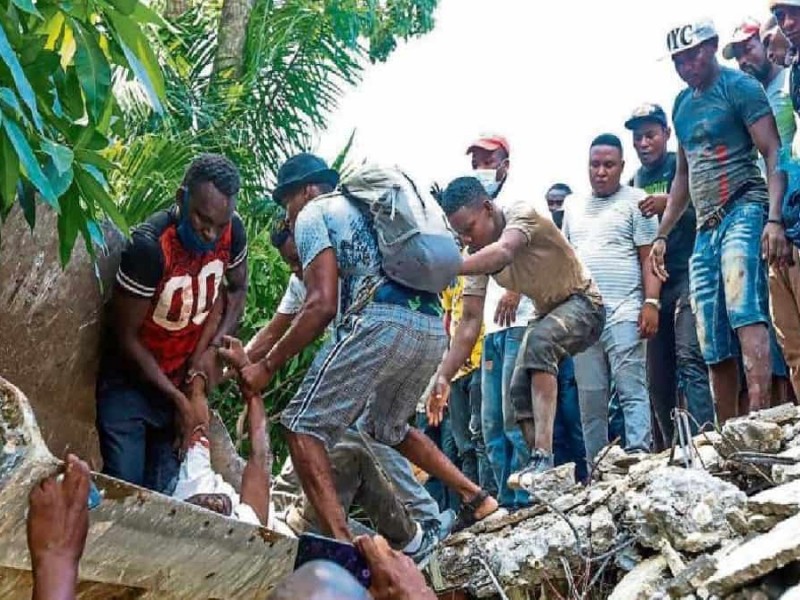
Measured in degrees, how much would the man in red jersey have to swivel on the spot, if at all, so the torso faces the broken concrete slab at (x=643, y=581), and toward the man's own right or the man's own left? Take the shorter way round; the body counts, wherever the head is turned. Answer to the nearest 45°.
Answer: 0° — they already face it

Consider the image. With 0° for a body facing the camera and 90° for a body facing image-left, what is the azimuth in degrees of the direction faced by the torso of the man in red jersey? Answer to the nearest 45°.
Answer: approximately 315°

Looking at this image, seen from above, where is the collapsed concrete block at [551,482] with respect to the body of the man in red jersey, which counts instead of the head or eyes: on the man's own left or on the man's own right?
on the man's own left

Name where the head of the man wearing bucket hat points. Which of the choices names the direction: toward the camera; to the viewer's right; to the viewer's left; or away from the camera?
to the viewer's left

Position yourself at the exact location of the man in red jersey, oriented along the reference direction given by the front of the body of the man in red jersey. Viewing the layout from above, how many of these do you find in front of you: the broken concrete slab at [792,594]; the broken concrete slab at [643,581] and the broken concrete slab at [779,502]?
3

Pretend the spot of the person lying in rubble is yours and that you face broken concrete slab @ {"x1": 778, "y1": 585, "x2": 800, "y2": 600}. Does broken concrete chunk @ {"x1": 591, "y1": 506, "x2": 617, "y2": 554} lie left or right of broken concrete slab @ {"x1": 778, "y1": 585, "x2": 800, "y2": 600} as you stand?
left

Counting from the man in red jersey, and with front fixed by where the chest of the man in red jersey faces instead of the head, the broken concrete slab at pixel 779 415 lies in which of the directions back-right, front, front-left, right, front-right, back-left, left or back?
front-left

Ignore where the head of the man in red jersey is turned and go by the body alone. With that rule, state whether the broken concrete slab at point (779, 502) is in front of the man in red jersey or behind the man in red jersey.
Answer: in front

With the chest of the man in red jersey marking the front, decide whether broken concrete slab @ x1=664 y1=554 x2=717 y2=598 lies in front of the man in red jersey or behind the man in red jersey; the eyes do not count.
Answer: in front

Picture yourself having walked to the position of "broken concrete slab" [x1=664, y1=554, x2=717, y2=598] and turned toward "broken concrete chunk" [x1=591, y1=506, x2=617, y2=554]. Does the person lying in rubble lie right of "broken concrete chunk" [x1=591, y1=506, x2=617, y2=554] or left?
left

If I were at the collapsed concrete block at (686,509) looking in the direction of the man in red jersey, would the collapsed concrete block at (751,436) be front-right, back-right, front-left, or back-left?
back-right

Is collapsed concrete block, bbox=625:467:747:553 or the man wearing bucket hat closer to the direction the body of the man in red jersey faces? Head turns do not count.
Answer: the collapsed concrete block
